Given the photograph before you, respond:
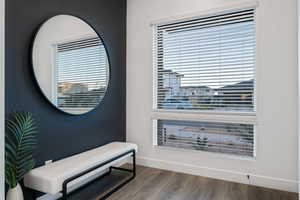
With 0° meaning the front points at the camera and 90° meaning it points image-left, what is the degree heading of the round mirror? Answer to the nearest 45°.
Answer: approximately 315°

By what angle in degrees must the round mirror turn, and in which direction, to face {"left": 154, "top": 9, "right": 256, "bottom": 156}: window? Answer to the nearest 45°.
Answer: approximately 45° to its left
